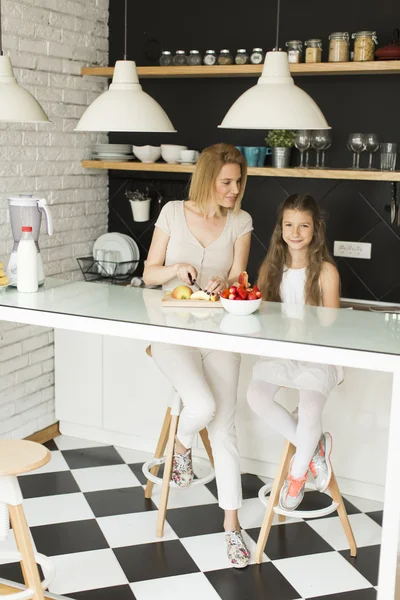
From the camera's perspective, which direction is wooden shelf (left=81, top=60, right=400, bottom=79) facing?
toward the camera

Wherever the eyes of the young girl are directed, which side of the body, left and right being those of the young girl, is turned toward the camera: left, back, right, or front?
front

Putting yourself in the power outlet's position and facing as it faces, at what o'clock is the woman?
The woman is roughly at 1 o'clock from the power outlet.

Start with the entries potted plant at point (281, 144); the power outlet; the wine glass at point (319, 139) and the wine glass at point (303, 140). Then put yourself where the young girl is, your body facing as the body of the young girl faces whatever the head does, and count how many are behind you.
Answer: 4

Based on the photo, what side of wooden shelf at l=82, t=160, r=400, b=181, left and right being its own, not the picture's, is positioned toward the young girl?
front

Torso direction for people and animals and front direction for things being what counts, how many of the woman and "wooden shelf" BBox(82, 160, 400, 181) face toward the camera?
2

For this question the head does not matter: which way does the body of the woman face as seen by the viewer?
toward the camera

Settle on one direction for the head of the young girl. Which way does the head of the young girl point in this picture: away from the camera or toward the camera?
toward the camera

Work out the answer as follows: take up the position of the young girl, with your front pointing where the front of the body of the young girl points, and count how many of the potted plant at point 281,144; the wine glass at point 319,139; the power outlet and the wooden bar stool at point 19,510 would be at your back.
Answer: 3

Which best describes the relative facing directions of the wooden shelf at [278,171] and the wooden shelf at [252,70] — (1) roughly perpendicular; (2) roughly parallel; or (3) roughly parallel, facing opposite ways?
roughly parallel

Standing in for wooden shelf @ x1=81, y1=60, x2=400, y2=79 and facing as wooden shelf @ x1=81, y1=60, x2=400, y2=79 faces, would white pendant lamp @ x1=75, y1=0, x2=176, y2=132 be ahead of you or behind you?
ahead

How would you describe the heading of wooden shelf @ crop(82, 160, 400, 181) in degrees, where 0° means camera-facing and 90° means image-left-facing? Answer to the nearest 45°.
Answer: approximately 0°

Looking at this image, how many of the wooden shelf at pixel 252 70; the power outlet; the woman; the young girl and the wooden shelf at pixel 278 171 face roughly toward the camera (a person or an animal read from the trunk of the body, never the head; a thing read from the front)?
5
